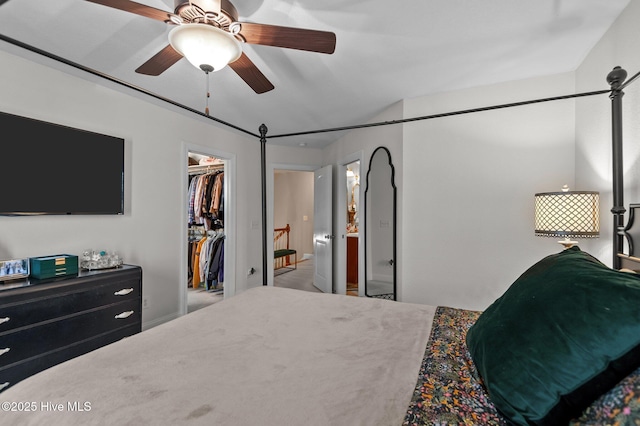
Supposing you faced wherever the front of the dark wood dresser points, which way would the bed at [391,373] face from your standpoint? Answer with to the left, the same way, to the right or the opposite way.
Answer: the opposite way

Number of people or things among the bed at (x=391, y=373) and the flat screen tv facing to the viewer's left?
1

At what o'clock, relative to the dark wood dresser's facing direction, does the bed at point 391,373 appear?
The bed is roughly at 1 o'clock from the dark wood dresser.

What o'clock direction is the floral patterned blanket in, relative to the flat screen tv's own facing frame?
The floral patterned blanket is roughly at 1 o'clock from the flat screen tv.

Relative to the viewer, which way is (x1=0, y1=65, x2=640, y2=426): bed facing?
to the viewer's left

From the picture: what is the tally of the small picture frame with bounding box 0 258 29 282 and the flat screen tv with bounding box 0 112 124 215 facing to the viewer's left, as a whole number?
0

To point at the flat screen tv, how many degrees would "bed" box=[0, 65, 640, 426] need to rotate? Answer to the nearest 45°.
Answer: approximately 45° to its right

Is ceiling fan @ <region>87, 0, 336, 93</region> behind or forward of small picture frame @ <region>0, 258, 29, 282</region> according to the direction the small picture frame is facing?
forward
